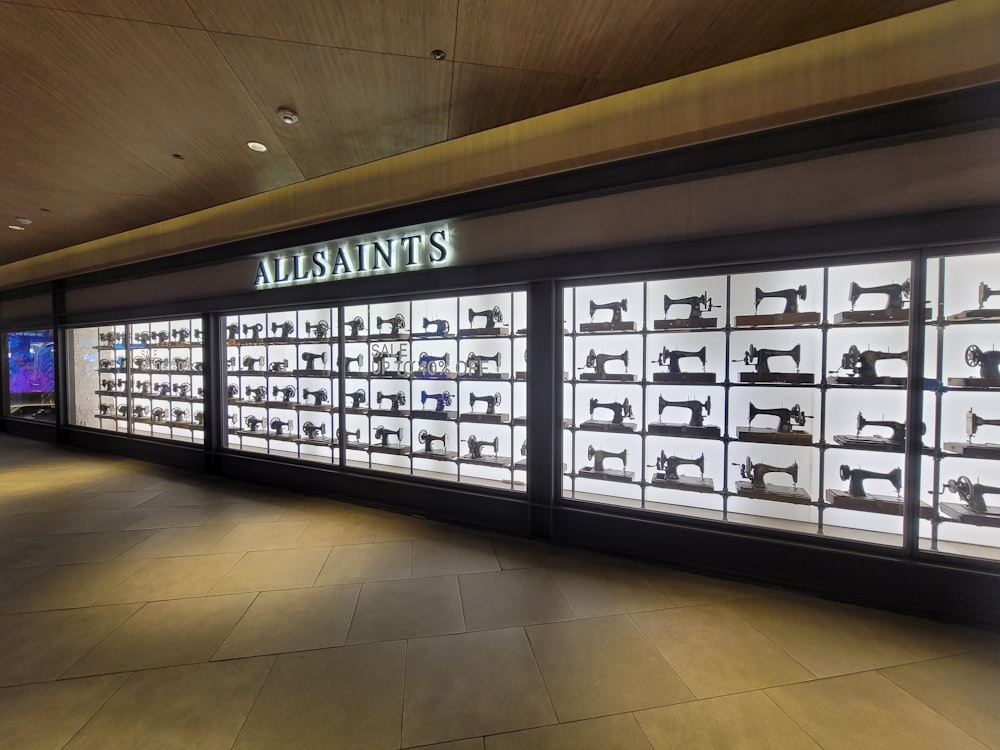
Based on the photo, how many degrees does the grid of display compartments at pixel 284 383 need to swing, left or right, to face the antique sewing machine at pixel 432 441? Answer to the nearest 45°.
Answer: approximately 90° to its left

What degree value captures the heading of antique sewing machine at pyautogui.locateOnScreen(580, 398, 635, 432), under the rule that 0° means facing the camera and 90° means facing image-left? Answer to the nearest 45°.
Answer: approximately 0°
